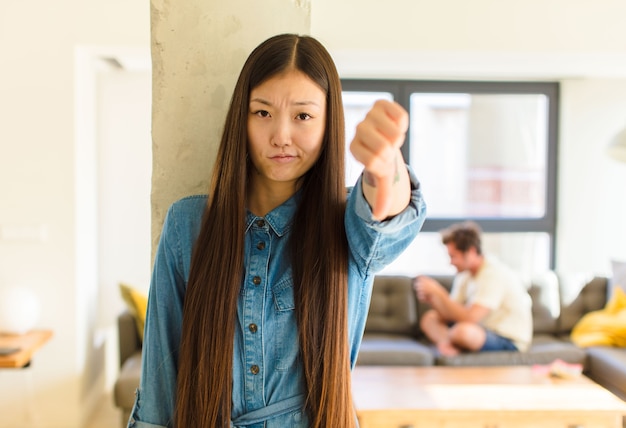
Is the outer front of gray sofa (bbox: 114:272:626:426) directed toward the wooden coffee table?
yes

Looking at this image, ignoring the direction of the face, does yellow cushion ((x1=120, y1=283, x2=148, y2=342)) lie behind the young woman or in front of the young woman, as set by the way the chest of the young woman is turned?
behind

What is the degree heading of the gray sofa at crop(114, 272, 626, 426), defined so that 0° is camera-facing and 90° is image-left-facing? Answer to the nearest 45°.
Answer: approximately 0°

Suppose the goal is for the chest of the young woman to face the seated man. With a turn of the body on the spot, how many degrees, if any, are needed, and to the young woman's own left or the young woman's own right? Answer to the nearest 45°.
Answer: approximately 135° to the young woman's own left

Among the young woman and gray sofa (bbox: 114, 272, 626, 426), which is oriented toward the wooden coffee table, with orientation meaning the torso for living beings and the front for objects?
the gray sofa

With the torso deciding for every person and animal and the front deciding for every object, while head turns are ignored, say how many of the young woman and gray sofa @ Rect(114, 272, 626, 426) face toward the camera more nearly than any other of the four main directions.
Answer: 2

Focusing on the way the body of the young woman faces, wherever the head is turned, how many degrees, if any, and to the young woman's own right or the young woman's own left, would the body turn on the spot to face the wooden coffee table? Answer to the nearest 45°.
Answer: approximately 135° to the young woman's own left
